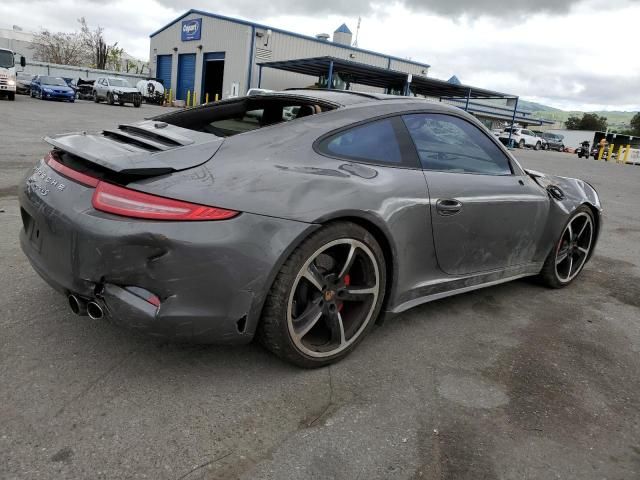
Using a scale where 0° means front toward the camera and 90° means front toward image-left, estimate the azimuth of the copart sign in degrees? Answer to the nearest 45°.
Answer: approximately 0°

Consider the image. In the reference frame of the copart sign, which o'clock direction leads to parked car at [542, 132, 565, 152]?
The parked car is roughly at 9 o'clock from the copart sign.

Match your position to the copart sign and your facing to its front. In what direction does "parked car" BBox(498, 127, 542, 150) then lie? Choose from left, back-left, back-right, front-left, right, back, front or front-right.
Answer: left

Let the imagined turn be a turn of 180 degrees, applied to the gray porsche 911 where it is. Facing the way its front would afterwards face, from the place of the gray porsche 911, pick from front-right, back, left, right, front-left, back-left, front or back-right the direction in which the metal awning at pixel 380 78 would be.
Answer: back-right

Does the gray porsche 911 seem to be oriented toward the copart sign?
no

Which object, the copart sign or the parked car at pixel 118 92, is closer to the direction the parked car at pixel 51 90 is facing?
the parked car

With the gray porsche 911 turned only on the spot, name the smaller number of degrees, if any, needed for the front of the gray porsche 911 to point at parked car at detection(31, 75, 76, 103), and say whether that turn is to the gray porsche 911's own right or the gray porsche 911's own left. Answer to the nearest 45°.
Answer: approximately 90° to the gray porsche 911's own left

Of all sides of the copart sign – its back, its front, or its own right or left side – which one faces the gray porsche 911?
front

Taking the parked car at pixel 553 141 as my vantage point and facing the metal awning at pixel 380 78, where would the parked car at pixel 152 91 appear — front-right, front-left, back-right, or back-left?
front-right

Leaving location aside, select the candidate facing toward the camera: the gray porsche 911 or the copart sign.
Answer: the copart sign

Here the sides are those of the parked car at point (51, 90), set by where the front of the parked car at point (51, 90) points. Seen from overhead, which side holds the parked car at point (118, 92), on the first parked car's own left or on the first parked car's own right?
on the first parked car's own left

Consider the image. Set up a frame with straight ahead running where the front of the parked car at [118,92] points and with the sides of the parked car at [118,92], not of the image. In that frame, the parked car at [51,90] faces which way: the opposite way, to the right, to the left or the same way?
the same way

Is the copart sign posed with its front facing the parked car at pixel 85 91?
no

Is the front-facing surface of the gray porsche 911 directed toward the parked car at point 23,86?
no

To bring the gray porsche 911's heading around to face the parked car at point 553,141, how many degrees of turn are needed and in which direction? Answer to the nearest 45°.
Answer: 0° — it already faces it

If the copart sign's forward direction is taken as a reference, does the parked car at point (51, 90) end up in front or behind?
in front

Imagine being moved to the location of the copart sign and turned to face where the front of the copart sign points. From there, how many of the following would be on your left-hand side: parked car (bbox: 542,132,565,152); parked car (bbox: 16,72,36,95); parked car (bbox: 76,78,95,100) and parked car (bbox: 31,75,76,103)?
1

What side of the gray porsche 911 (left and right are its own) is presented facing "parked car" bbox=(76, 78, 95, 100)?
left

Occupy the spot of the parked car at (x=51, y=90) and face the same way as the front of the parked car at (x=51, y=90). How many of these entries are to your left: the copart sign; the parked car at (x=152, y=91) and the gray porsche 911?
2

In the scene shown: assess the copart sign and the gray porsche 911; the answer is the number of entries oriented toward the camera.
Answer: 1
